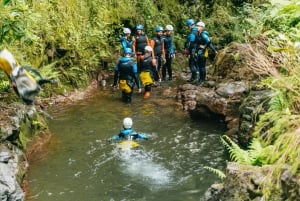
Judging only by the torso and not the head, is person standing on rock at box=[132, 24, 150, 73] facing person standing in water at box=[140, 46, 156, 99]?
yes

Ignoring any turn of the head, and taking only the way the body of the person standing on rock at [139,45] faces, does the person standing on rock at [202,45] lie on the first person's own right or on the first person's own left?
on the first person's own left

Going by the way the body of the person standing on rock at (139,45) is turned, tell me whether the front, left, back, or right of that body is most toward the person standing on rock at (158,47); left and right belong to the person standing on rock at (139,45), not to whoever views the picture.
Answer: left

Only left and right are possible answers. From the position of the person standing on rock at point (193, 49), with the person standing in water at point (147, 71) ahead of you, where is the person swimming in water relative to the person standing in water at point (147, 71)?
left

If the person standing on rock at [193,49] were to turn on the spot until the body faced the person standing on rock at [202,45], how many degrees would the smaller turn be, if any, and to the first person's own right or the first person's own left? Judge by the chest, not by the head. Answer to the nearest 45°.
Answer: approximately 135° to the first person's own left

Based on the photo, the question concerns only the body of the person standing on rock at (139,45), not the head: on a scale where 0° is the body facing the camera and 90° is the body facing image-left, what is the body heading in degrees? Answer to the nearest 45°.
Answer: approximately 0°
